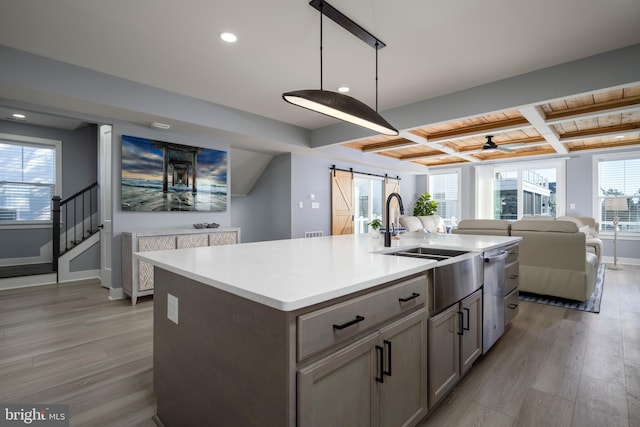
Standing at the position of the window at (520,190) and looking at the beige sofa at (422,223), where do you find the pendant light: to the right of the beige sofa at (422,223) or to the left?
left

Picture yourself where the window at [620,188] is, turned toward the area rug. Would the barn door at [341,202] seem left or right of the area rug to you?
right

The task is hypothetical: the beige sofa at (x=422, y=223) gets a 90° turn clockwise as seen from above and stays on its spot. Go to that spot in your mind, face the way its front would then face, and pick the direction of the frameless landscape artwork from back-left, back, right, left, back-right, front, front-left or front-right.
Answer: front

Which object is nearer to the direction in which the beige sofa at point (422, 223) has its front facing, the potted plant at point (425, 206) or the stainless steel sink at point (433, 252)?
the stainless steel sink

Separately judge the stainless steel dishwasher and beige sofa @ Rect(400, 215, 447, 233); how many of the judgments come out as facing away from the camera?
0

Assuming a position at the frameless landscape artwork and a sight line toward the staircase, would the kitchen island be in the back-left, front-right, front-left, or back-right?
back-left

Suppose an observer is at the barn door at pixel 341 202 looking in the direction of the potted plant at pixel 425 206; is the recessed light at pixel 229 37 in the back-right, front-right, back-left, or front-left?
back-right

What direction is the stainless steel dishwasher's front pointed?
to the viewer's right

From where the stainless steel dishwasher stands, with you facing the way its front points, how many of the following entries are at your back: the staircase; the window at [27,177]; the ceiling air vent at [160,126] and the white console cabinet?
4

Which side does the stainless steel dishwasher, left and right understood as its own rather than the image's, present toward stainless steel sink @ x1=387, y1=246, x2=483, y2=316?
right

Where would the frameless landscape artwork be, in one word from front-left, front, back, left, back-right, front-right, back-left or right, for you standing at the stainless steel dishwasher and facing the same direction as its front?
back

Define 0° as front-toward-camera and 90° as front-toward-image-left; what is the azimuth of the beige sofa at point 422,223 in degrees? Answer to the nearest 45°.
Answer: approximately 315°

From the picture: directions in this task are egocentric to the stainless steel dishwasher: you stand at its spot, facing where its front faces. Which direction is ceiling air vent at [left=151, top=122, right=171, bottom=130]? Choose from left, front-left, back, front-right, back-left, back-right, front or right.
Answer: back
